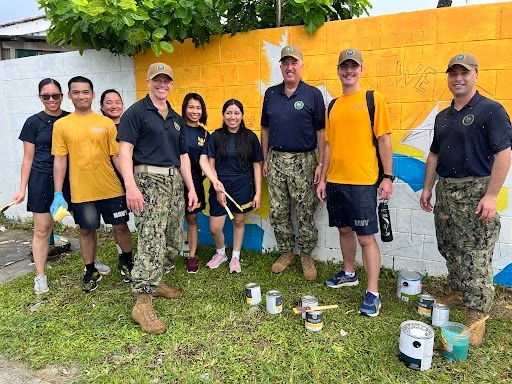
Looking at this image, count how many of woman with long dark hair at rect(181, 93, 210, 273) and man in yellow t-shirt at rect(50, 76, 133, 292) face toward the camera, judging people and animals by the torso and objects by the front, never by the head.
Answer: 2

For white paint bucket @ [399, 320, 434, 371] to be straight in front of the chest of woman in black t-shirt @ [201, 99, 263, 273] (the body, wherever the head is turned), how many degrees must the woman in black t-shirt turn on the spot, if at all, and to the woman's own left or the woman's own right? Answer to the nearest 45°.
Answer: approximately 45° to the woman's own left

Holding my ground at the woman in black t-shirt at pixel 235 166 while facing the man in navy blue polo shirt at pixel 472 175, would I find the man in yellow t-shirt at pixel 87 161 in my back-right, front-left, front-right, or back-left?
back-right

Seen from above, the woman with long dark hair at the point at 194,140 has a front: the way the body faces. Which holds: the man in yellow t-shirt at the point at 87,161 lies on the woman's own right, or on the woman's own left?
on the woman's own right
